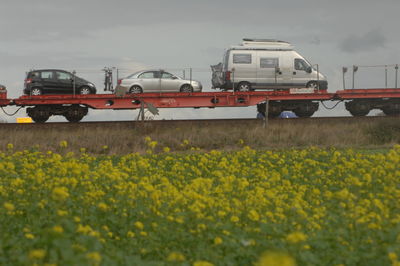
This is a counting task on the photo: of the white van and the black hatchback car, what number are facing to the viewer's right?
2

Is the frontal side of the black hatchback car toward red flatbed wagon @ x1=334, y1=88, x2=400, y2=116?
yes

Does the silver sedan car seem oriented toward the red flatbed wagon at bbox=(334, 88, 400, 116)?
yes

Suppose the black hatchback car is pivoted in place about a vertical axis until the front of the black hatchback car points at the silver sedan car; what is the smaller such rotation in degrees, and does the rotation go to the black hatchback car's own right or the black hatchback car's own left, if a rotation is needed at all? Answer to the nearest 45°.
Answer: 0° — it already faces it

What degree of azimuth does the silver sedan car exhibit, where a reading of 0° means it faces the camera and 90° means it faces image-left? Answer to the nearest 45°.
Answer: approximately 270°

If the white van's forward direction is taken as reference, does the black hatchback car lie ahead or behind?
behind

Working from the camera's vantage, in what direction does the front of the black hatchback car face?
facing to the right of the viewer

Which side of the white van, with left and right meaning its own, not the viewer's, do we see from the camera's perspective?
right

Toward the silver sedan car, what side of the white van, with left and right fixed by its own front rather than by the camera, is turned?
back
